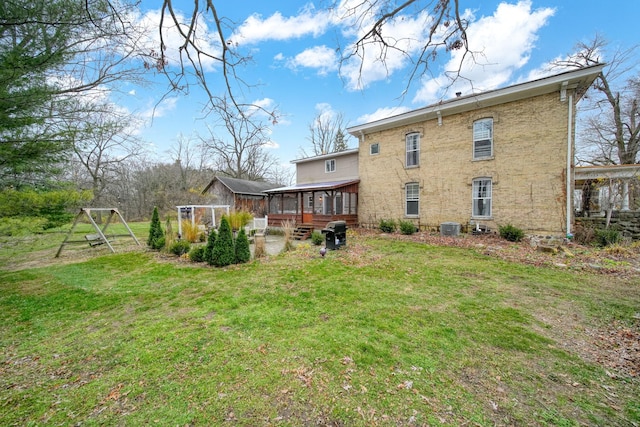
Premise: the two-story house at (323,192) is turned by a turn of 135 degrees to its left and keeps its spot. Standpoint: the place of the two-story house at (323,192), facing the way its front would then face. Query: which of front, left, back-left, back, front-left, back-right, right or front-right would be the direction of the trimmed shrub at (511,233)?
front-right

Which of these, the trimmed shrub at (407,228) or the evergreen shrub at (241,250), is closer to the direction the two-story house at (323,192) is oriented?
the evergreen shrub

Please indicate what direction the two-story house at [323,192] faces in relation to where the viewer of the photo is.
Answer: facing the viewer and to the left of the viewer

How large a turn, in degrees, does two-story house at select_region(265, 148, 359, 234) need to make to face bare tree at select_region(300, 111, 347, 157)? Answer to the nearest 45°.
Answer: approximately 135° to its right

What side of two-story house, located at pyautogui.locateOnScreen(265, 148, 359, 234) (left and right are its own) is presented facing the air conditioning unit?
left

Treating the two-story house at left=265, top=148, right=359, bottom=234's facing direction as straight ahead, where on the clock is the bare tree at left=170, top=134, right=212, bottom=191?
The bare tree is roughly at 3 o'clock from the two-story house.

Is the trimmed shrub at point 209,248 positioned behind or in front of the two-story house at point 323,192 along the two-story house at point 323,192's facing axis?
in front

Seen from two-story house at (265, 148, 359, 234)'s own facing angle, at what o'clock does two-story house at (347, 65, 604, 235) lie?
two-story house at (347, 65, 604, 235) is roughly at 9 o'clock from two-story house at (265, 148, 359, 234).

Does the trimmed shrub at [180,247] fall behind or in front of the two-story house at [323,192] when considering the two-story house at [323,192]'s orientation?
in front
